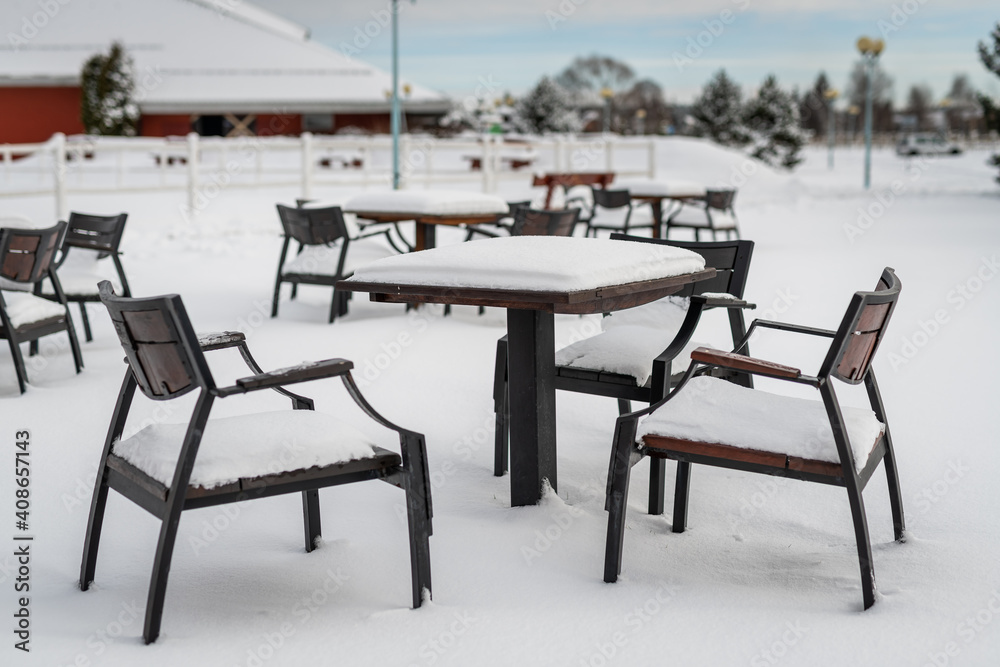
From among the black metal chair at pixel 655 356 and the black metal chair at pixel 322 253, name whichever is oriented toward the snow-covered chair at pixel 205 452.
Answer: the black metal chair at pixel 655 356

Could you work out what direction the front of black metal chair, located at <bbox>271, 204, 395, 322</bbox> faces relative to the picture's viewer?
facing away from the viewer and to the right of the viewer

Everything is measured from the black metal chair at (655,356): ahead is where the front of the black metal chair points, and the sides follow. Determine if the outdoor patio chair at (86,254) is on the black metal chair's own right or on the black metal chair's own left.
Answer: on the black metal chair's own right

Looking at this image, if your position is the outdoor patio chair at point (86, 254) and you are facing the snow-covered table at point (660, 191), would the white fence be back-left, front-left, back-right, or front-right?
front-left

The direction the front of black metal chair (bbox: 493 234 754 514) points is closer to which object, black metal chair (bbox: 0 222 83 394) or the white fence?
the black metal chair

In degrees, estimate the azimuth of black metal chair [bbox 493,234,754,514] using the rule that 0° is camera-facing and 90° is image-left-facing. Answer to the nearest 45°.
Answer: approximately 45°

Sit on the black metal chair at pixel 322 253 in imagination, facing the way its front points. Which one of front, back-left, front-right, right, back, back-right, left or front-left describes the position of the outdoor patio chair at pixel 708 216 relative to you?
front

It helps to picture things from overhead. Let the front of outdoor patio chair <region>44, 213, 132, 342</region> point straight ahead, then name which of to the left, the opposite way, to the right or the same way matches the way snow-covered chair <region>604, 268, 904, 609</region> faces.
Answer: to the right

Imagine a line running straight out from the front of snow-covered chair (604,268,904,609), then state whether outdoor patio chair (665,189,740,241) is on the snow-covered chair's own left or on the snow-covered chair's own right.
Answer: on the snow-covered chair's own right

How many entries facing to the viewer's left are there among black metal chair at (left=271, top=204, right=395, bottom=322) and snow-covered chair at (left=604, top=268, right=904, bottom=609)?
1

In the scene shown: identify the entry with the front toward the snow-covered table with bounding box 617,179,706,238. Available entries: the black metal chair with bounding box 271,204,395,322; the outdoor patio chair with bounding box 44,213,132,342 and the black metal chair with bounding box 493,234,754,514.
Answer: the black metal chair with bounding box 271,204,395,322

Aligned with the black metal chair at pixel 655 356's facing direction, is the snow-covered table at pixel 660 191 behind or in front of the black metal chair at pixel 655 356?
behind

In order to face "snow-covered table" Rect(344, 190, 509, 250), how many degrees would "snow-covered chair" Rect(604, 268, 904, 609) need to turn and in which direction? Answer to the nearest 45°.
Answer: approximately 45° to its right

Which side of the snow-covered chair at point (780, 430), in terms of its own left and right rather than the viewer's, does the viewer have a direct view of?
left
